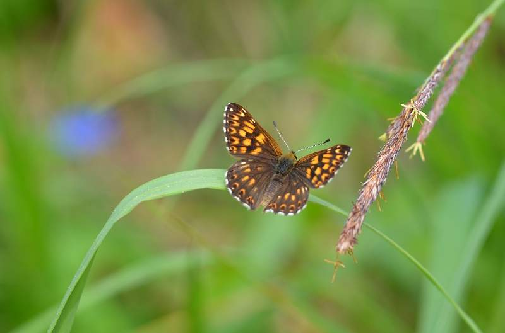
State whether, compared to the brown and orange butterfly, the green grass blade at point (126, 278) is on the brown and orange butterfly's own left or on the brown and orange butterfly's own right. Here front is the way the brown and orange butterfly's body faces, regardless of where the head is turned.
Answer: on the brown and orange butterfly's own left

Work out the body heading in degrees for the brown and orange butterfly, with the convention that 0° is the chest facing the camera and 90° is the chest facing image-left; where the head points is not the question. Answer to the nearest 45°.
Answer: approximately 225°

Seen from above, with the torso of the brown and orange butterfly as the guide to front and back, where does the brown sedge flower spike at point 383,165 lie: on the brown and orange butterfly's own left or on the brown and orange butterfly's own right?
on the brown and orange butterfly's own right

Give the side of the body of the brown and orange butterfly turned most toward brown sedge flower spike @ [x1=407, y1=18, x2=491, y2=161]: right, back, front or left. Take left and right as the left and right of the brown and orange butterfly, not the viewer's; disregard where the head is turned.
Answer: right
